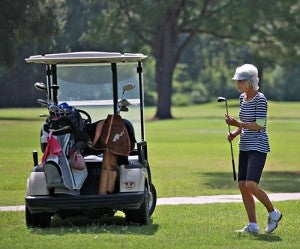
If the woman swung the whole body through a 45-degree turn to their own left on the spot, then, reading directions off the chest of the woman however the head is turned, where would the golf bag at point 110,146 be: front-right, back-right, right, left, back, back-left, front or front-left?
right

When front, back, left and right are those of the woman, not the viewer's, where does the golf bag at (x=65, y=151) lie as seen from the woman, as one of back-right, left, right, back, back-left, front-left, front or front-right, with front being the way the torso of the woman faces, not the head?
front-right

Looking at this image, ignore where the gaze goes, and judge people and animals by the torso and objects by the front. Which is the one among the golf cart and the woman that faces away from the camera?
the golf cart

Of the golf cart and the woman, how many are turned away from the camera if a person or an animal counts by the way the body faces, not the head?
1

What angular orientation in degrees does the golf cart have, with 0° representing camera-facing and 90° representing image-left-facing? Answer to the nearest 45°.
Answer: approximately 180°

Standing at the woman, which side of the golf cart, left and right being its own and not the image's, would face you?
right
